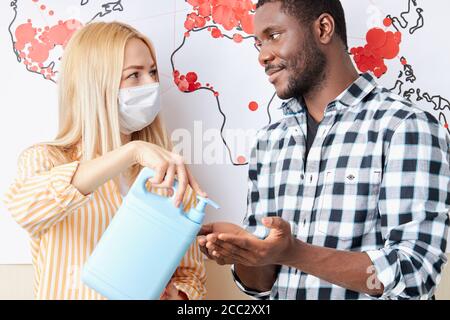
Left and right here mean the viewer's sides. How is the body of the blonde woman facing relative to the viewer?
facing the viewer and to the right of the viewer
